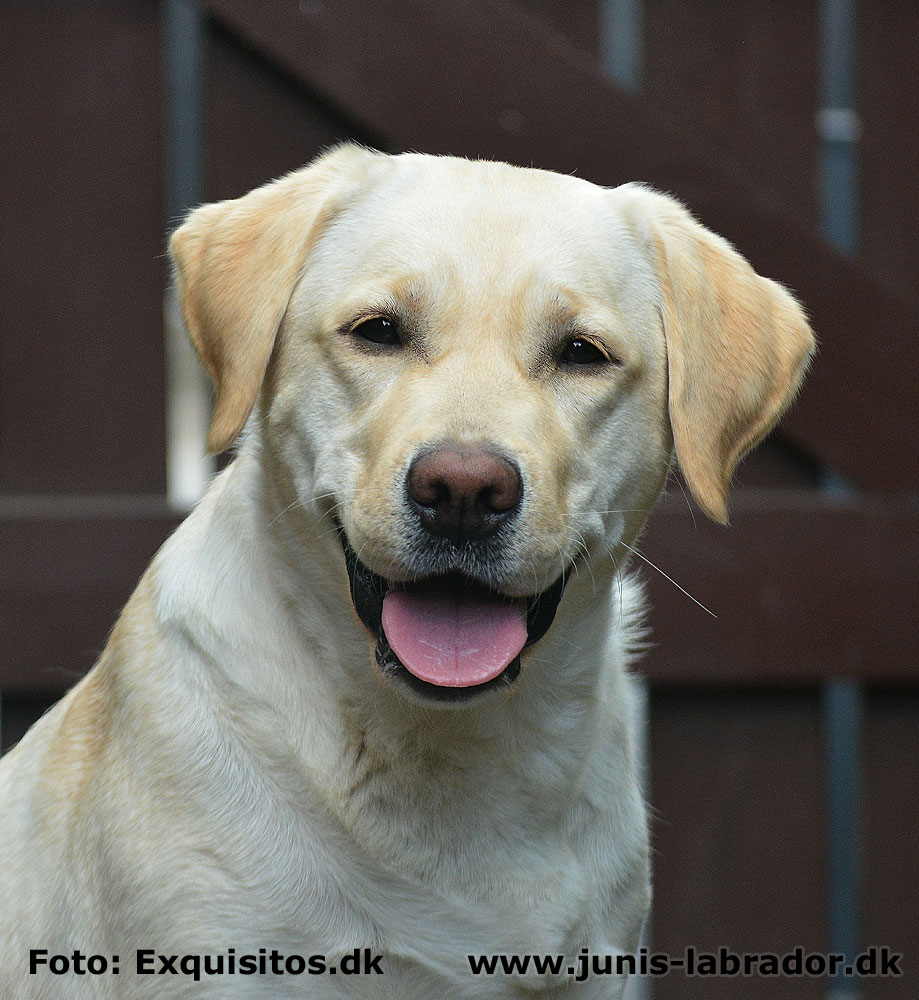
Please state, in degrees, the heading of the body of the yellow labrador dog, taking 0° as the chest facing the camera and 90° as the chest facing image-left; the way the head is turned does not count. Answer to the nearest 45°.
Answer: approximately 315°

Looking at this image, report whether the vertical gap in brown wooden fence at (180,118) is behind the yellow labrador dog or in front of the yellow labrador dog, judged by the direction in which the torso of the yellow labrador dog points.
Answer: behind

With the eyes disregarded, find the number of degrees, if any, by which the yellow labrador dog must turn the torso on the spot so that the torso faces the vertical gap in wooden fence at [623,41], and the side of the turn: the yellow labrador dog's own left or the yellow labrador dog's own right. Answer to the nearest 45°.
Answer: approximately 135° to the yellow labrador dog's own left

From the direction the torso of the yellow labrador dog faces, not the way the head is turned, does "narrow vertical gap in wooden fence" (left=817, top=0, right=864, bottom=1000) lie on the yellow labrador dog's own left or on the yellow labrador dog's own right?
on the yellow labrador dog's own left

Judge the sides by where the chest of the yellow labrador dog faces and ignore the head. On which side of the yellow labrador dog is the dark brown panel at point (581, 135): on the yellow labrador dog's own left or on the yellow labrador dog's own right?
on the yellow labrador dog's own left
